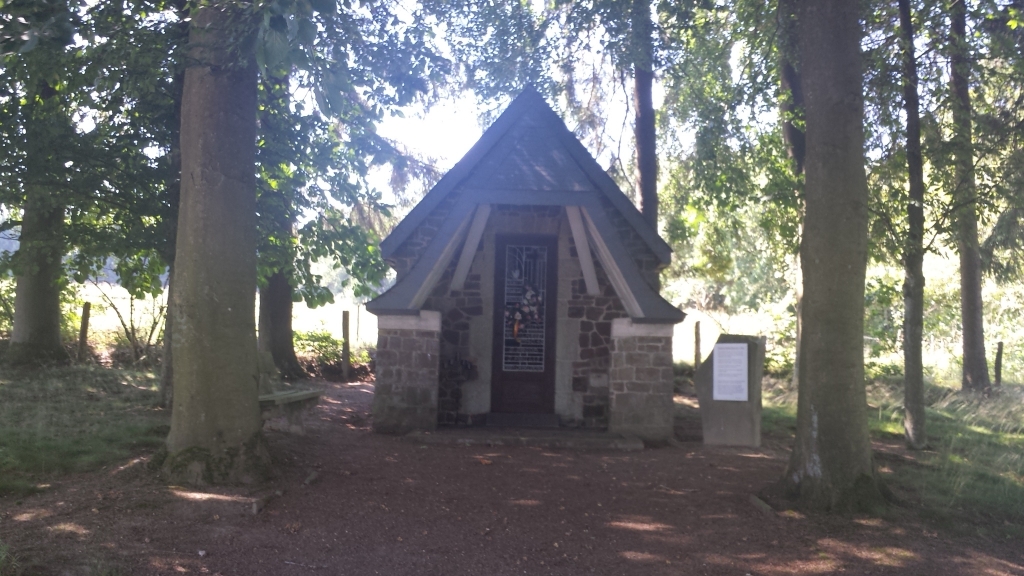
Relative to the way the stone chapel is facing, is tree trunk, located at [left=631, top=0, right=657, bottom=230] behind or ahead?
behind

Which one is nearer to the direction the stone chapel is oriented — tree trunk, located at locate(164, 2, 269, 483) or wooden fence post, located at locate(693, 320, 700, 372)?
the tree trunk

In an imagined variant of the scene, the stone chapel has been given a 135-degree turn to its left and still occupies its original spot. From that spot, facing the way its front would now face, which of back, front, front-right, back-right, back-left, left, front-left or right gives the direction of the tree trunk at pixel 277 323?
left

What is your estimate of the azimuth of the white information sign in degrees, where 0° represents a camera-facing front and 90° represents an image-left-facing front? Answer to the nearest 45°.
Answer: approximately 0°

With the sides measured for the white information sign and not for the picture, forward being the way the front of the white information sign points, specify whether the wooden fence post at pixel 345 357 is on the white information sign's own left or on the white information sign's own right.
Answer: on the white information sign's own right

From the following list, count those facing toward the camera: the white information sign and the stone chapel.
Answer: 2

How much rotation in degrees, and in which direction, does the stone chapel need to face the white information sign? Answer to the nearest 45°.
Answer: approximately 45° to its left

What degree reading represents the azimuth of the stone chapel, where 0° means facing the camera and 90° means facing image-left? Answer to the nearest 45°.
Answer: approximately 0°
